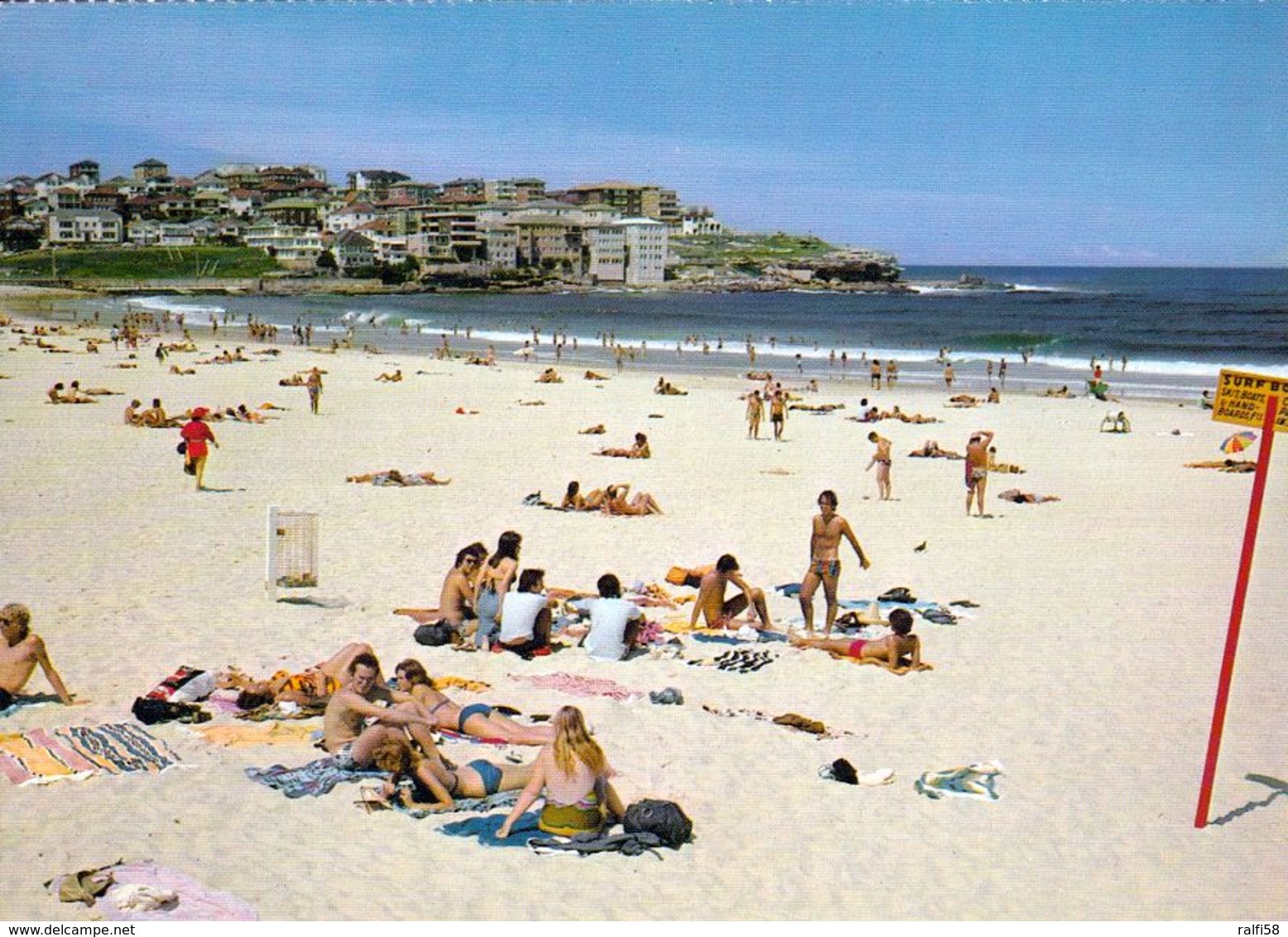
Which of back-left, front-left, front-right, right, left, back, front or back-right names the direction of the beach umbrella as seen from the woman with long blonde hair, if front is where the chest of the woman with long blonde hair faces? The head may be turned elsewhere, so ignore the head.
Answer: front-right

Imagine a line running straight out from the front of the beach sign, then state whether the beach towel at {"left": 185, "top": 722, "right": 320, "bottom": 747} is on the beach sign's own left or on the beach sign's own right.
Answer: on the beach sign's own right

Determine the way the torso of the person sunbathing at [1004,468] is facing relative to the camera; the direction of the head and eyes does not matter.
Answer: to the viewer's right

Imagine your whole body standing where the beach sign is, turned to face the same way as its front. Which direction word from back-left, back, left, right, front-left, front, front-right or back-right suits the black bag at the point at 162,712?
right

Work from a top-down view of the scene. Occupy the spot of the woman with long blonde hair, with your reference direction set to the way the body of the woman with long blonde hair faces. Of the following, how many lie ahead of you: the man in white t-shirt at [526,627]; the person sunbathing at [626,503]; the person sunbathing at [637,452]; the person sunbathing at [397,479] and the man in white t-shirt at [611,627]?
5

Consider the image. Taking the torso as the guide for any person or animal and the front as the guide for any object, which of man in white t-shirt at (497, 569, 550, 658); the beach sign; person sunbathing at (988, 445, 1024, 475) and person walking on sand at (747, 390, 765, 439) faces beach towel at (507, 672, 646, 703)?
the person walking on sand

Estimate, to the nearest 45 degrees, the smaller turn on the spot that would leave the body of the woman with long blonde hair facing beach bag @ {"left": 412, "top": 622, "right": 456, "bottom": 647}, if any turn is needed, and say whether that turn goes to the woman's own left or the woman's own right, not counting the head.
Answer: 0° — they already face it

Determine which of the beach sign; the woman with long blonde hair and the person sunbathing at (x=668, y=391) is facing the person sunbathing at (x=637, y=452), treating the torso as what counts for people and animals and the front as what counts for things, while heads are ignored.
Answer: the woman with long blonde hair

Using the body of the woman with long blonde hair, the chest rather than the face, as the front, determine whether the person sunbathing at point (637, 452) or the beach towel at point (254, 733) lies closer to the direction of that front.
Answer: the person sunbathing

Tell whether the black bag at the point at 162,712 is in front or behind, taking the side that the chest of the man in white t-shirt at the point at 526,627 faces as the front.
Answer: behind

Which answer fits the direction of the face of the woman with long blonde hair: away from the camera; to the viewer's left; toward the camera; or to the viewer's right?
away from the camera
